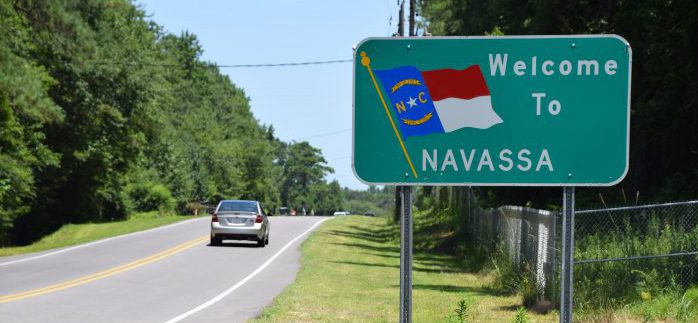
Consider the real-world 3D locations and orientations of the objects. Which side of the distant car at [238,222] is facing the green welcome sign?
back

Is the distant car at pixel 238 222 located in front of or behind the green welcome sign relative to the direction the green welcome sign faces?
behind

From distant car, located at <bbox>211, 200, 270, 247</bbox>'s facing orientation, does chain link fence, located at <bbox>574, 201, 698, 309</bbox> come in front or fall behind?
behind

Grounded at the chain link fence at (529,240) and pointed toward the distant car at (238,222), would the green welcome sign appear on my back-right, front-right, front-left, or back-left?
back-left

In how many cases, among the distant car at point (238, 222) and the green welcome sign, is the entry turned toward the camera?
1

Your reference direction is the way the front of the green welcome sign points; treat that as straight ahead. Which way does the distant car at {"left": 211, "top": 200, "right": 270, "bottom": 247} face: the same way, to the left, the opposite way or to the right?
the opposite way

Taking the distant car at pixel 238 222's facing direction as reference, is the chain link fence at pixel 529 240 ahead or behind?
behind

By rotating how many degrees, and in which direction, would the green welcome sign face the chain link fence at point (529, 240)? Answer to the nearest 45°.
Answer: approximately 180°

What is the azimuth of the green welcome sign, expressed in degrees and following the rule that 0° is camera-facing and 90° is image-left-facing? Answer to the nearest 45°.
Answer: approximately 0°

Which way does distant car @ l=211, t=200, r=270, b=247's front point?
away from the camera
